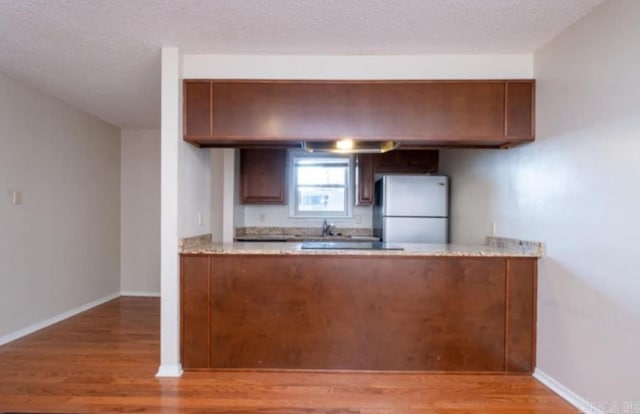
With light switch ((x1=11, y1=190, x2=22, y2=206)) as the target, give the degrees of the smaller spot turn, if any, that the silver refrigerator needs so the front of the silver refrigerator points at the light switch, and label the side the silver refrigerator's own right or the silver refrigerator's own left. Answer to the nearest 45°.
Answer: approximately 45° to the silver refrigerator's own right

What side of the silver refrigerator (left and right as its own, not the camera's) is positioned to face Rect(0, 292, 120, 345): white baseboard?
right

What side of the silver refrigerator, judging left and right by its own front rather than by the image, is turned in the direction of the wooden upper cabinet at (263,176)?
right

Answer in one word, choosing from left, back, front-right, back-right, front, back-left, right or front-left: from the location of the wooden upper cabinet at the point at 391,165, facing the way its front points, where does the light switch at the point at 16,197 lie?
front-right

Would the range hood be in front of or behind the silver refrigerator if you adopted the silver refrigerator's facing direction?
in front

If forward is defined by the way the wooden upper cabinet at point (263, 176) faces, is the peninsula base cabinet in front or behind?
in front

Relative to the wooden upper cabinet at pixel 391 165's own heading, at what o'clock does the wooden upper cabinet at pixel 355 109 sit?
the wooden upper cabinet at pixel 355 109 is roughly at 12 o'clock from the wooden upper cabinet at pixel 391 165.

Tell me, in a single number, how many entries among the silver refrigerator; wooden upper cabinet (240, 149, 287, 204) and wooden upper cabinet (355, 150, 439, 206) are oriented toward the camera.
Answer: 3

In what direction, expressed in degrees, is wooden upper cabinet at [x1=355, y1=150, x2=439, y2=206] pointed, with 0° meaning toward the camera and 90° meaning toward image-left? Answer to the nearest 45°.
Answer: approximately 0°

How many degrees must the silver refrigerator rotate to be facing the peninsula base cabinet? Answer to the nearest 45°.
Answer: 0° — it already faces it

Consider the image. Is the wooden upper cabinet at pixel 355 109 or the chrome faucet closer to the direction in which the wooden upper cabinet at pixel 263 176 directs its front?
the wooden upper cabinet
